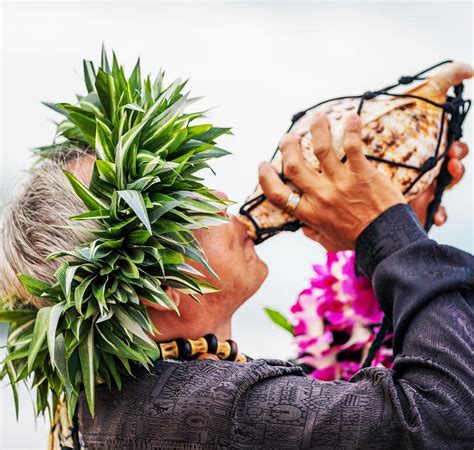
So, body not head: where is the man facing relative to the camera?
to the viewer's right
